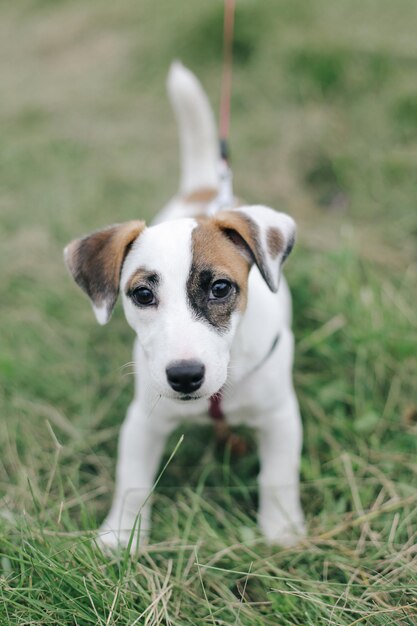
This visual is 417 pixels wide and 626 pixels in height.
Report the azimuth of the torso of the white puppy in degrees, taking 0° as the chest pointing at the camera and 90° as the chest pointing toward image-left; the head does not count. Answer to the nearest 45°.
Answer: approximately 0°
